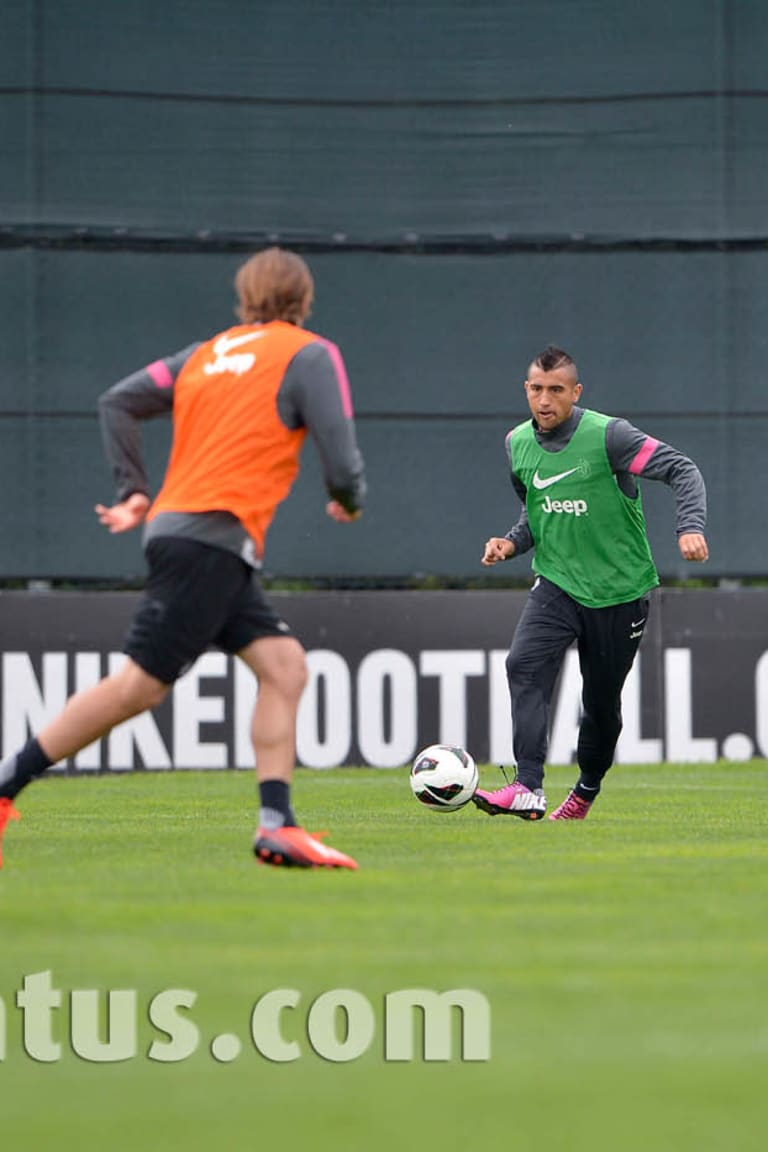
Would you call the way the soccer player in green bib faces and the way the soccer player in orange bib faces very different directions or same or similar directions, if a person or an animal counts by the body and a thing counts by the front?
very different directions

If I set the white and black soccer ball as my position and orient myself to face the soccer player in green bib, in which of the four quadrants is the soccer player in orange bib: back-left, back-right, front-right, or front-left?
back-right

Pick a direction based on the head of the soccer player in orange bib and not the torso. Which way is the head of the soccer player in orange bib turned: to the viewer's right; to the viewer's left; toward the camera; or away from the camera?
away from the camera

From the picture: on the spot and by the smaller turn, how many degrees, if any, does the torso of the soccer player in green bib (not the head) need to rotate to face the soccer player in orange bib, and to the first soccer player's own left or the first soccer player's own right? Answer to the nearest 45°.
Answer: approximately 45° to the first soccer player's own left

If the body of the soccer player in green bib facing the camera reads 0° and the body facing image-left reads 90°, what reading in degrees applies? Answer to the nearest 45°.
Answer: approximately 45°

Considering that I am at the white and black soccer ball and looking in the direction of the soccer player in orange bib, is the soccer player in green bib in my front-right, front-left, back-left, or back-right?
back-left

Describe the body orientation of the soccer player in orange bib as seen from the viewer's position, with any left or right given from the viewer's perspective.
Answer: facing away from the viewer and to the right of the viewer
